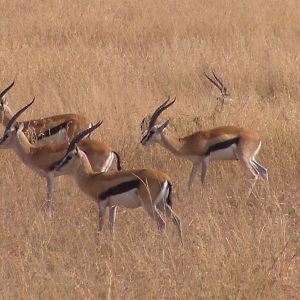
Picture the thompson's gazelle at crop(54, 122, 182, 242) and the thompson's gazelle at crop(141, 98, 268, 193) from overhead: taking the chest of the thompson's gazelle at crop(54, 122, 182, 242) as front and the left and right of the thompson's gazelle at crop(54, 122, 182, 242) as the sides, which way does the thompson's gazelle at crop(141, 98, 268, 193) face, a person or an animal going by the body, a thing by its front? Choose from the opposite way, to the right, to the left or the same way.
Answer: the same way

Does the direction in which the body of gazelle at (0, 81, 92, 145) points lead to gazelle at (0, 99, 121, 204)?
no

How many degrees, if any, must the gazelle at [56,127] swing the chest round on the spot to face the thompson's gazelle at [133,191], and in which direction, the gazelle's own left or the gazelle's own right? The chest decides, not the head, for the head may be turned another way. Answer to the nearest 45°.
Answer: approximately 90° to the gazelle's own left

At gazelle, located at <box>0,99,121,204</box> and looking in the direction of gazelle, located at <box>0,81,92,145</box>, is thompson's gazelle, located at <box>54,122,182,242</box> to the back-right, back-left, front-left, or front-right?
back-right

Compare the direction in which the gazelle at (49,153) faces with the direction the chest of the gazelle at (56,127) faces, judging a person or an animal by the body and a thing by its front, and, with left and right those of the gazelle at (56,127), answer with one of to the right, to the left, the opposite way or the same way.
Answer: the same way

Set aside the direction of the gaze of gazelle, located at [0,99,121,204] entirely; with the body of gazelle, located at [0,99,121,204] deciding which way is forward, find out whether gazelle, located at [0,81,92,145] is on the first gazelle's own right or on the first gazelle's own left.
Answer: on the first gazelle's own right

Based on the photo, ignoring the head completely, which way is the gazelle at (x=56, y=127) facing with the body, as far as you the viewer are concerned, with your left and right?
facing to the left of the viewer

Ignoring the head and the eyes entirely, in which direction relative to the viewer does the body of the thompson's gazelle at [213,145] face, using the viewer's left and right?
facing to the left of the viewer

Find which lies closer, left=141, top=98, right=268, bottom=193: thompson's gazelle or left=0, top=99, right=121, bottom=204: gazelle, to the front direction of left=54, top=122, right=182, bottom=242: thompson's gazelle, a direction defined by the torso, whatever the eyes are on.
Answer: the gazelle

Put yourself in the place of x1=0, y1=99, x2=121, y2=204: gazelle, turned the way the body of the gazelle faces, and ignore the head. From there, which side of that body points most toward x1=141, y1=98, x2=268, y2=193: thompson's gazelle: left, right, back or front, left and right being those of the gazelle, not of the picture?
back

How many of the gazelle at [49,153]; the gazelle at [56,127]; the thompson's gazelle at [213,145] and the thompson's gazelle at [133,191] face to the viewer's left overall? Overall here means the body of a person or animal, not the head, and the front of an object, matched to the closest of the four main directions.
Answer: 4

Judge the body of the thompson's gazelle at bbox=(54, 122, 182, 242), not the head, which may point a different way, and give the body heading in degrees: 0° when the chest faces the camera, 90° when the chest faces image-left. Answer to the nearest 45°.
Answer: approximately 90°

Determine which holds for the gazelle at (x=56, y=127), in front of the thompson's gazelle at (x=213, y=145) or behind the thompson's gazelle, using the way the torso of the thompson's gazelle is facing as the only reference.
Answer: in front

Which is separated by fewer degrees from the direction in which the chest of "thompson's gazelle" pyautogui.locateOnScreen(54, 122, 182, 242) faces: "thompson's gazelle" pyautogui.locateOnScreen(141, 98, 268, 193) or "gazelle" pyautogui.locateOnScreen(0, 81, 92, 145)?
the gazelle

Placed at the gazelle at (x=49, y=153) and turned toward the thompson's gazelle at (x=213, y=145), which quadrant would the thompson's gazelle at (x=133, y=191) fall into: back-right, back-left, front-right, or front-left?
front-right

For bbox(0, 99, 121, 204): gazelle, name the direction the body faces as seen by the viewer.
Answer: to the viewer's left
